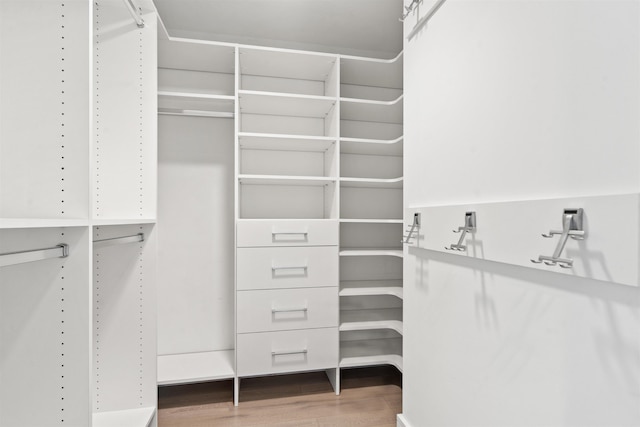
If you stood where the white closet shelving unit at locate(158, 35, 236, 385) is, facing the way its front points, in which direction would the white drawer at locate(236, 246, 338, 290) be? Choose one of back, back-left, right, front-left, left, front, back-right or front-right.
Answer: front-left

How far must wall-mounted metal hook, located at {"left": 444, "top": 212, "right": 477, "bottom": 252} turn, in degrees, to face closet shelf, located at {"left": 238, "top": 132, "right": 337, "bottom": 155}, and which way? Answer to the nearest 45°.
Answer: approximately 90° to its right

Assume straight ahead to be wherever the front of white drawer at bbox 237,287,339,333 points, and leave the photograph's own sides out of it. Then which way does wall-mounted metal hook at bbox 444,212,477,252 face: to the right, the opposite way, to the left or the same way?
to the right

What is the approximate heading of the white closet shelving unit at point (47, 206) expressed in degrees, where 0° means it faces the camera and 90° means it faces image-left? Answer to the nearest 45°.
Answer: approximately 315°

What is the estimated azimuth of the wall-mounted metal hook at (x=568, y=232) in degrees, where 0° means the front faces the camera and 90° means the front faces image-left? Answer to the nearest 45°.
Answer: approximately 45°

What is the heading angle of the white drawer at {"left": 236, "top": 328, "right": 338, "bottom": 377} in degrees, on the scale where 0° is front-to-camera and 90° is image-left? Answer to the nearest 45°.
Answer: approximately 0°

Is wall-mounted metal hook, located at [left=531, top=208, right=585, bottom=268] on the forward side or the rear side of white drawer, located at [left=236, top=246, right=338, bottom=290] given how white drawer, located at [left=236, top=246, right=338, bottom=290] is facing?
on the forward side
